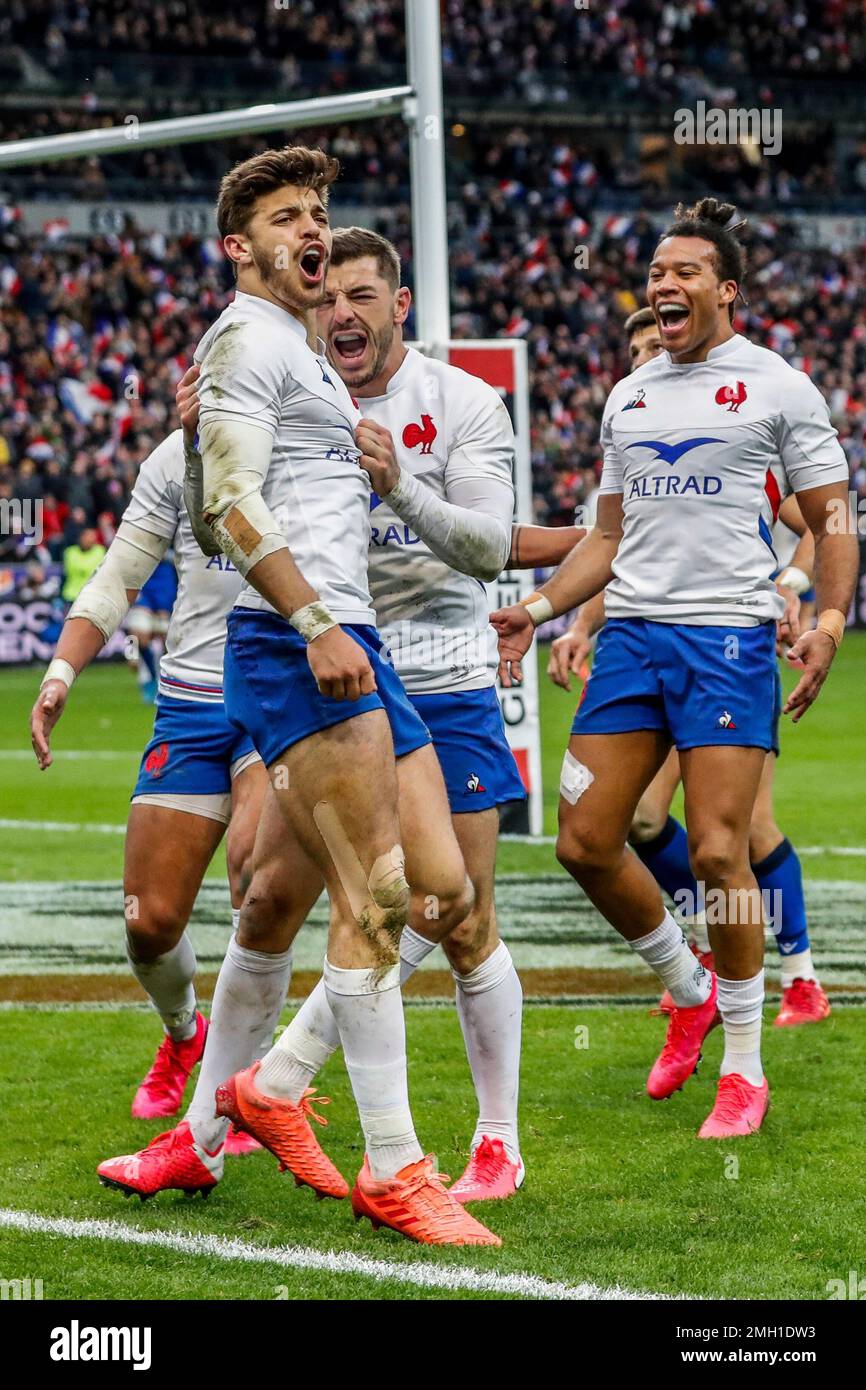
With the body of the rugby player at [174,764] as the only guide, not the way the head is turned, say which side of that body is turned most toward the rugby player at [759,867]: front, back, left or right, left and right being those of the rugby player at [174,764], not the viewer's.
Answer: left

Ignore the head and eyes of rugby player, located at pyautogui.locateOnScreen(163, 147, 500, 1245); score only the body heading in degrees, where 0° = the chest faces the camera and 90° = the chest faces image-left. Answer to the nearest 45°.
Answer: approximately 315°

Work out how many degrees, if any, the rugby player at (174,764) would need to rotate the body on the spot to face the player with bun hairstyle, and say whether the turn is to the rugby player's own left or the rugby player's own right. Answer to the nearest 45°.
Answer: approximately 90° to the rugby player's own left

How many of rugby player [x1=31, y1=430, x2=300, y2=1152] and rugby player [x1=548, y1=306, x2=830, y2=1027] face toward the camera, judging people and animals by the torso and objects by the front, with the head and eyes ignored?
2

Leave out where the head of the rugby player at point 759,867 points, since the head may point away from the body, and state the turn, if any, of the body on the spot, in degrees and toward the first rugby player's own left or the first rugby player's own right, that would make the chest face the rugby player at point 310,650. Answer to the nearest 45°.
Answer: approximately 45° to the first rugby player's own right

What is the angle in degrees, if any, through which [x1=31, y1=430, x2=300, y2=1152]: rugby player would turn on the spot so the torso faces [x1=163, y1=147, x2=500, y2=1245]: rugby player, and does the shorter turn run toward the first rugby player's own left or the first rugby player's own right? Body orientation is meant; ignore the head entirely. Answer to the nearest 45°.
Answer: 0° — they already face them

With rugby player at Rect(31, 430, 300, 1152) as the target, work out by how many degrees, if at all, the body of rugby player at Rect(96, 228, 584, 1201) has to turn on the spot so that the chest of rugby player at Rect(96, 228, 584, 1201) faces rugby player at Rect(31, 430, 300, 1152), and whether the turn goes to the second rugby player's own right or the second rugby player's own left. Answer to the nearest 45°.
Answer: approximately 90° to the second rugby player's own right

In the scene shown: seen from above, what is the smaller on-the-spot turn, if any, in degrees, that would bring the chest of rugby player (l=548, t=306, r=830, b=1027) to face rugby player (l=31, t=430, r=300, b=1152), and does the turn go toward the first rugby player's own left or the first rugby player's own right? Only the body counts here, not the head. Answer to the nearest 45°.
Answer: approximately 45° to the first rugby player's own right

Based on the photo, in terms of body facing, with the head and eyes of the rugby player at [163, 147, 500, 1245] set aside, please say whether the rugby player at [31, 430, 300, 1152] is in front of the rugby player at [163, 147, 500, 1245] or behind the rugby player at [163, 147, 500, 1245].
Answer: behind

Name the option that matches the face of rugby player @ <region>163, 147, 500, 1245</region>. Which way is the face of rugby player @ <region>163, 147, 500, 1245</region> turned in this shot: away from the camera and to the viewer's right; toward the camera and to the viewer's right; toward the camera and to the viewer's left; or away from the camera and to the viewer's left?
toward the camera and to the viewer's right

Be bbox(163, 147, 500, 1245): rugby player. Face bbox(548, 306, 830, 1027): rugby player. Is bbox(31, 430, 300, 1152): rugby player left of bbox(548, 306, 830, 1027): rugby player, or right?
left
